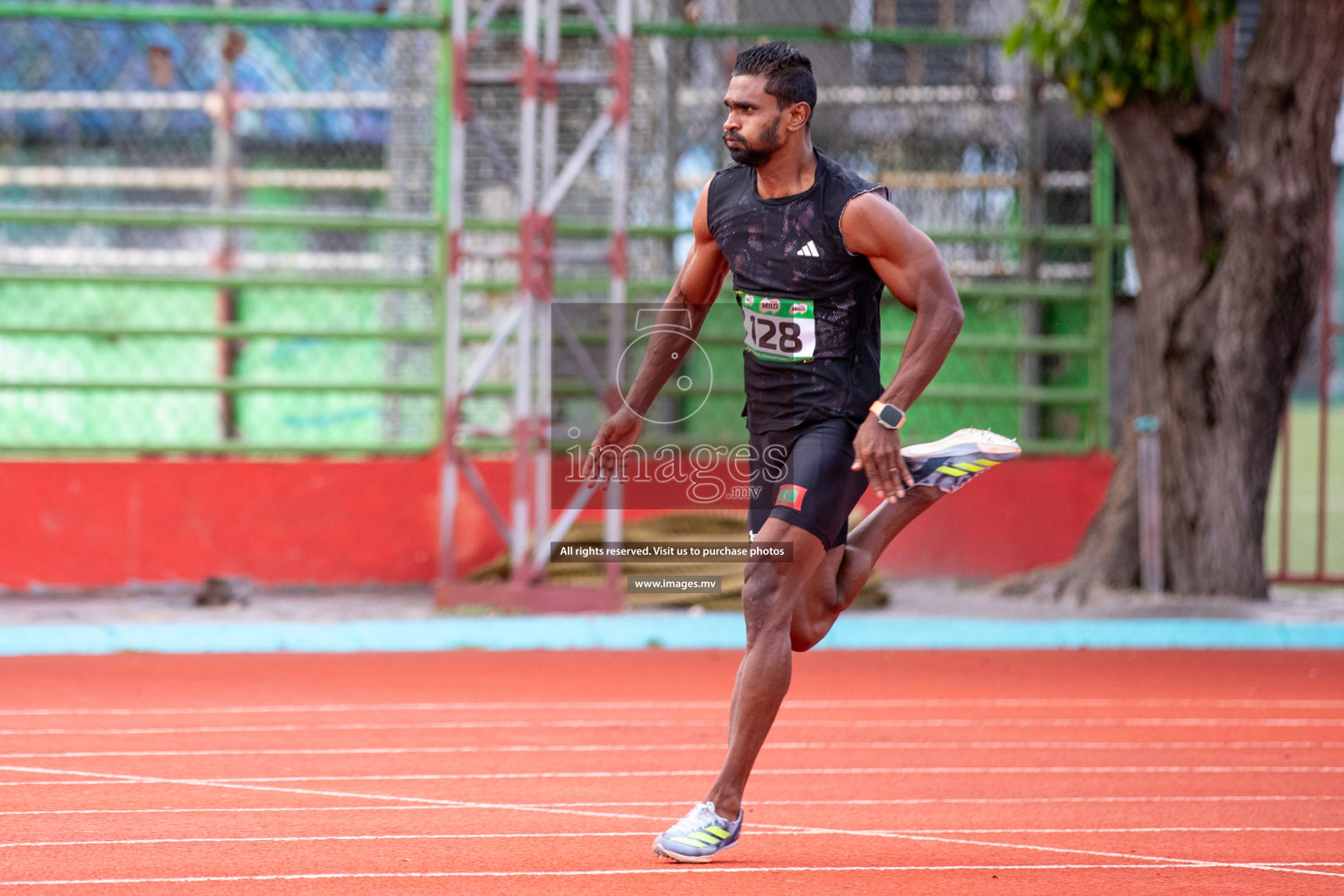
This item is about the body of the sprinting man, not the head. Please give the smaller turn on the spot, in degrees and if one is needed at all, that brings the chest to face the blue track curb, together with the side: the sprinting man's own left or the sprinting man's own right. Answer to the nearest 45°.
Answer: approximately 135° to the sprinting man's own right

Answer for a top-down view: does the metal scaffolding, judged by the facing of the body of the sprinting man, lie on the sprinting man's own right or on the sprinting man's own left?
on the sprinting man's own right

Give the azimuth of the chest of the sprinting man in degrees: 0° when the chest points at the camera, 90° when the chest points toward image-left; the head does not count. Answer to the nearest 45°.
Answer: approximately 45°
